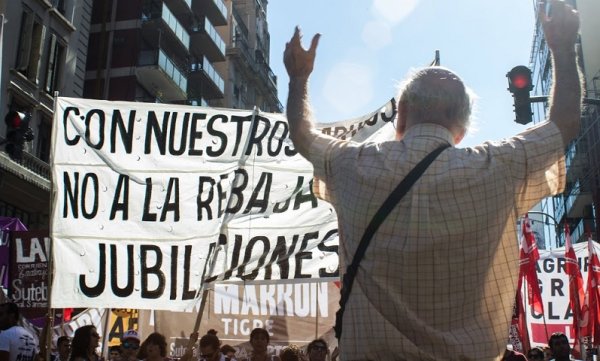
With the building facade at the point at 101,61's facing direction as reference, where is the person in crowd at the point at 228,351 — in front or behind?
in front

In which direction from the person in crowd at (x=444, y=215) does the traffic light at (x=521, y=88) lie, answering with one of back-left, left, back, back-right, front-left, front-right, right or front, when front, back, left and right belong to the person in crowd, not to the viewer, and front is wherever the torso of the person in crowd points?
front

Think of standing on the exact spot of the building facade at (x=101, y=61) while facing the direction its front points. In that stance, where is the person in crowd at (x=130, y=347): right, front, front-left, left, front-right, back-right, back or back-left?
front-right

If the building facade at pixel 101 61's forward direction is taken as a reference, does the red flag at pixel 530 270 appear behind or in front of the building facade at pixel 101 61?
in front

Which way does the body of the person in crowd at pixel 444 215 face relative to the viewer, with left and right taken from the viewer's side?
facing away from the viewer

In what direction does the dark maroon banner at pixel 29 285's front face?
toward the camera

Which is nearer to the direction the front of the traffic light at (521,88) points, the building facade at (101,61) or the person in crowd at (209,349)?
the person in crowd

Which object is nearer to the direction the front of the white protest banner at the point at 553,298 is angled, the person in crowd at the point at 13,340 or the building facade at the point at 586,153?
the person in crowd

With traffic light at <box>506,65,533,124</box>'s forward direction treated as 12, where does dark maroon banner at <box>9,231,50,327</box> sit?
The dark maroon banner is roughly at 2 o'clock from the traffic light.

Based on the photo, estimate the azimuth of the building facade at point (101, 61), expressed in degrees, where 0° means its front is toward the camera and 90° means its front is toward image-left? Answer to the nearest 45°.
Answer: approximately 315°

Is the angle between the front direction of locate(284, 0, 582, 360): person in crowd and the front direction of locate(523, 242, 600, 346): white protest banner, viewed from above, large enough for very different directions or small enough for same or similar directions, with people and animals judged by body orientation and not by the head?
very different directions

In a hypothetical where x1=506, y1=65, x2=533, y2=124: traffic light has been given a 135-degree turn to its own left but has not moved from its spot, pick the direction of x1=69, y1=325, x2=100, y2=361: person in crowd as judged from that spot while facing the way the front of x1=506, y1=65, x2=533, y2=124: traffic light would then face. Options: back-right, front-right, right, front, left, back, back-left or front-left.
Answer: back

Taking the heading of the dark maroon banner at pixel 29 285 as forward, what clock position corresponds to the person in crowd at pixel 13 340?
The person in crowd is roughly at 12 o'clock from the dark maroon banner.

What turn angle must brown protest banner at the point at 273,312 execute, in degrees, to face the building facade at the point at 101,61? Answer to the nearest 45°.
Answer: approximately 180°

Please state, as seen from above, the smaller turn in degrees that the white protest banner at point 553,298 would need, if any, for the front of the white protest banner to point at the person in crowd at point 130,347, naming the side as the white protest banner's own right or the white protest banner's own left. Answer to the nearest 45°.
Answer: approximately 45° to the white protest banner's own right

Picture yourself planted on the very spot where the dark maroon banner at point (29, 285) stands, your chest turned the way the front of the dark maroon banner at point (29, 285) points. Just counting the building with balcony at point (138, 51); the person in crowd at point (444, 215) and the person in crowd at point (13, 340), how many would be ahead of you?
2

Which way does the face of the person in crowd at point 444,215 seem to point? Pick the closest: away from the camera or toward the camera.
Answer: away from the camera
